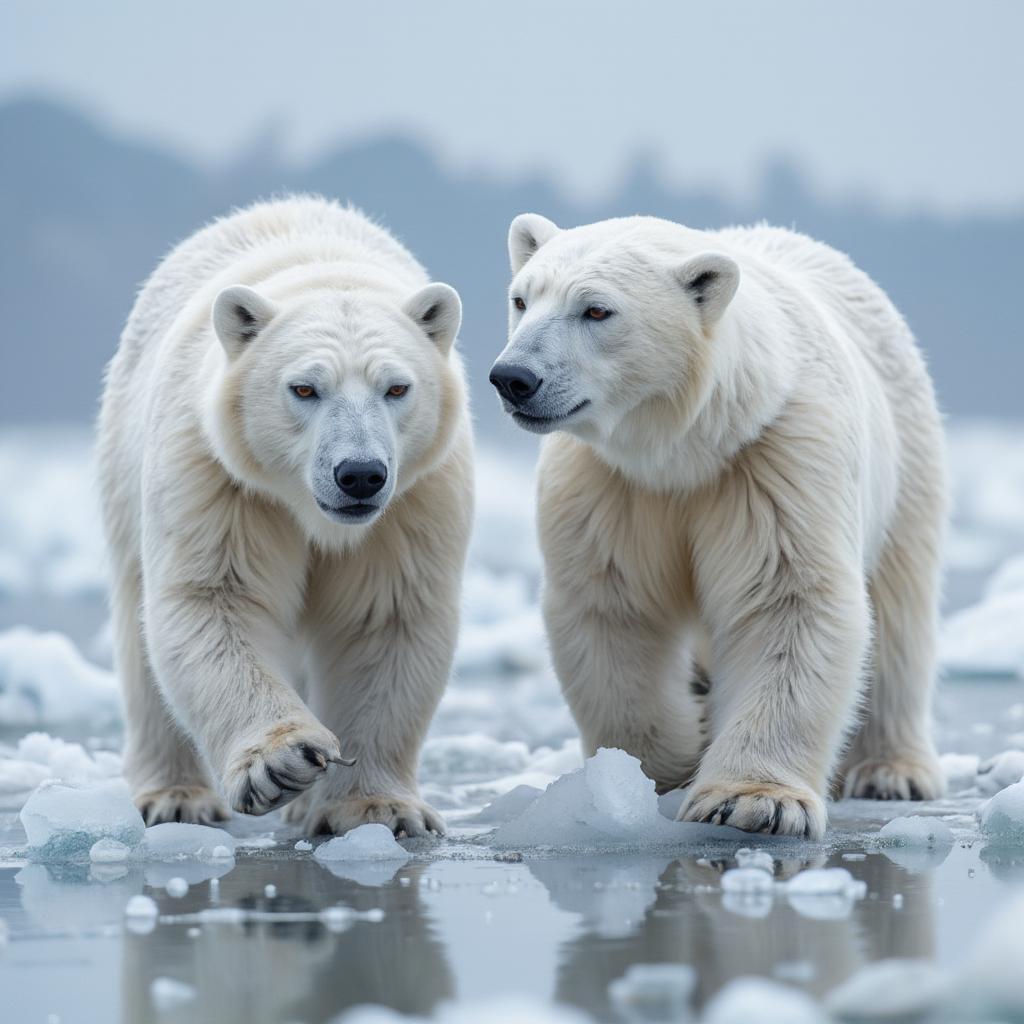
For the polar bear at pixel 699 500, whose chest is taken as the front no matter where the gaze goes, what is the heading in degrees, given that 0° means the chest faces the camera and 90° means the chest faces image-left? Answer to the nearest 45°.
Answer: approximately 45°

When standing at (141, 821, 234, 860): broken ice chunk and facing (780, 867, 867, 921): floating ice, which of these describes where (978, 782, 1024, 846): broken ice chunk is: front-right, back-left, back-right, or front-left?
front-left

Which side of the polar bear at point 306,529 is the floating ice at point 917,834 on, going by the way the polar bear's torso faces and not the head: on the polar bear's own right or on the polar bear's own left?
on the polar bear's own left

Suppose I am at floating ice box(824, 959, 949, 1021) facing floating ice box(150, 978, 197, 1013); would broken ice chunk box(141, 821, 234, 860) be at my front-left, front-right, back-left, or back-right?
front-right

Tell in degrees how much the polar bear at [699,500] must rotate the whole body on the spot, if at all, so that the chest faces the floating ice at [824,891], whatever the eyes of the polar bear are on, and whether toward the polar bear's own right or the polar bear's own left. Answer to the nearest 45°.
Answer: approximately 45° to the polar bear's own left

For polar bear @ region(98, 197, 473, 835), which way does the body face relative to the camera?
toward the camera

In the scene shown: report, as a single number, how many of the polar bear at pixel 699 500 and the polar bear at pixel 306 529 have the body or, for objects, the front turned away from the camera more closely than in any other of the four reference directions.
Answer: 0

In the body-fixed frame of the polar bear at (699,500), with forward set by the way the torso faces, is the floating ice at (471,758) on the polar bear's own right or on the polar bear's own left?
on the polar bear's own right
